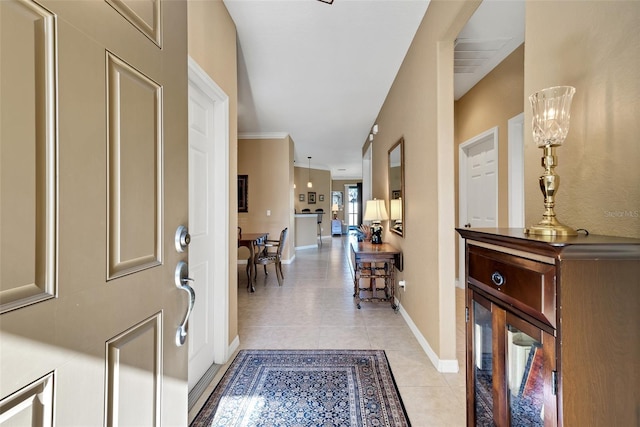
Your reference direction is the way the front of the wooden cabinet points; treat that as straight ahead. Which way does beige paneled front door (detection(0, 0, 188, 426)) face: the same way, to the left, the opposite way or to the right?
the opposite way

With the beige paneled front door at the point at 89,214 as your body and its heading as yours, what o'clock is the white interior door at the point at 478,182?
The white interior door is roughly at 10 o'clock from the beige paneled front door.

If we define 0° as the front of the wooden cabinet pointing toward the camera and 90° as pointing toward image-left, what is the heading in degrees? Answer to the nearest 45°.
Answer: approximately 45°

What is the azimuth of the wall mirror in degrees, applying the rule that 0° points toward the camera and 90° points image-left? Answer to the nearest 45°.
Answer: approximately 90°

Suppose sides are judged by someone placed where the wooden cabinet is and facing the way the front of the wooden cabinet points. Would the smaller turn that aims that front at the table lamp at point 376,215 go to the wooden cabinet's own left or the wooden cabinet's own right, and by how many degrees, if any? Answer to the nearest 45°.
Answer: approximately 90° to the wooden cabinet's own right

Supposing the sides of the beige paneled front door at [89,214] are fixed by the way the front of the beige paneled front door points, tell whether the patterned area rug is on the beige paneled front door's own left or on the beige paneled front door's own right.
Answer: on the beige paneled front door's own left

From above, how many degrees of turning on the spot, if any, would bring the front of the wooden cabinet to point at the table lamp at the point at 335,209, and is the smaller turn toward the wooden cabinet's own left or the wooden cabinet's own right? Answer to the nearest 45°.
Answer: approximately 90° to the wooden cabinet's own right

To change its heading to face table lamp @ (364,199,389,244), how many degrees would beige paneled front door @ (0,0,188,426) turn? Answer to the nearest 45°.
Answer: approximately 90° to its left

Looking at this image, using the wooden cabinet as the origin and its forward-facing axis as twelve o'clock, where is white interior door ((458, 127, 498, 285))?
The white interior door is roughly at 4 o'clock from the wooden cabinet.

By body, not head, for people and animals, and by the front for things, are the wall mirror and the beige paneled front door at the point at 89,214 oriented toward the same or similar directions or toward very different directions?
very different directions

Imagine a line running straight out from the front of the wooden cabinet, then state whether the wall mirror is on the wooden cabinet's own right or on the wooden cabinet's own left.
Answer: on the wooden cabinet's own right
